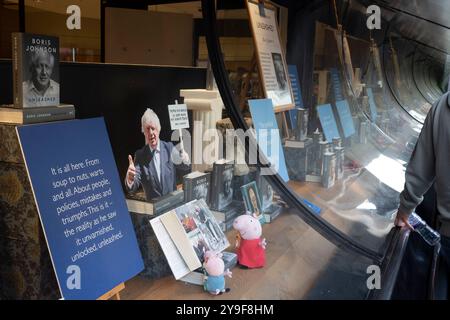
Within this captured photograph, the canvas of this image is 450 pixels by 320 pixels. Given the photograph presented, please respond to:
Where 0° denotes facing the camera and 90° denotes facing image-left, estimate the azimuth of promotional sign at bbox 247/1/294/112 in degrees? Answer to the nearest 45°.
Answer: approximately 45°
